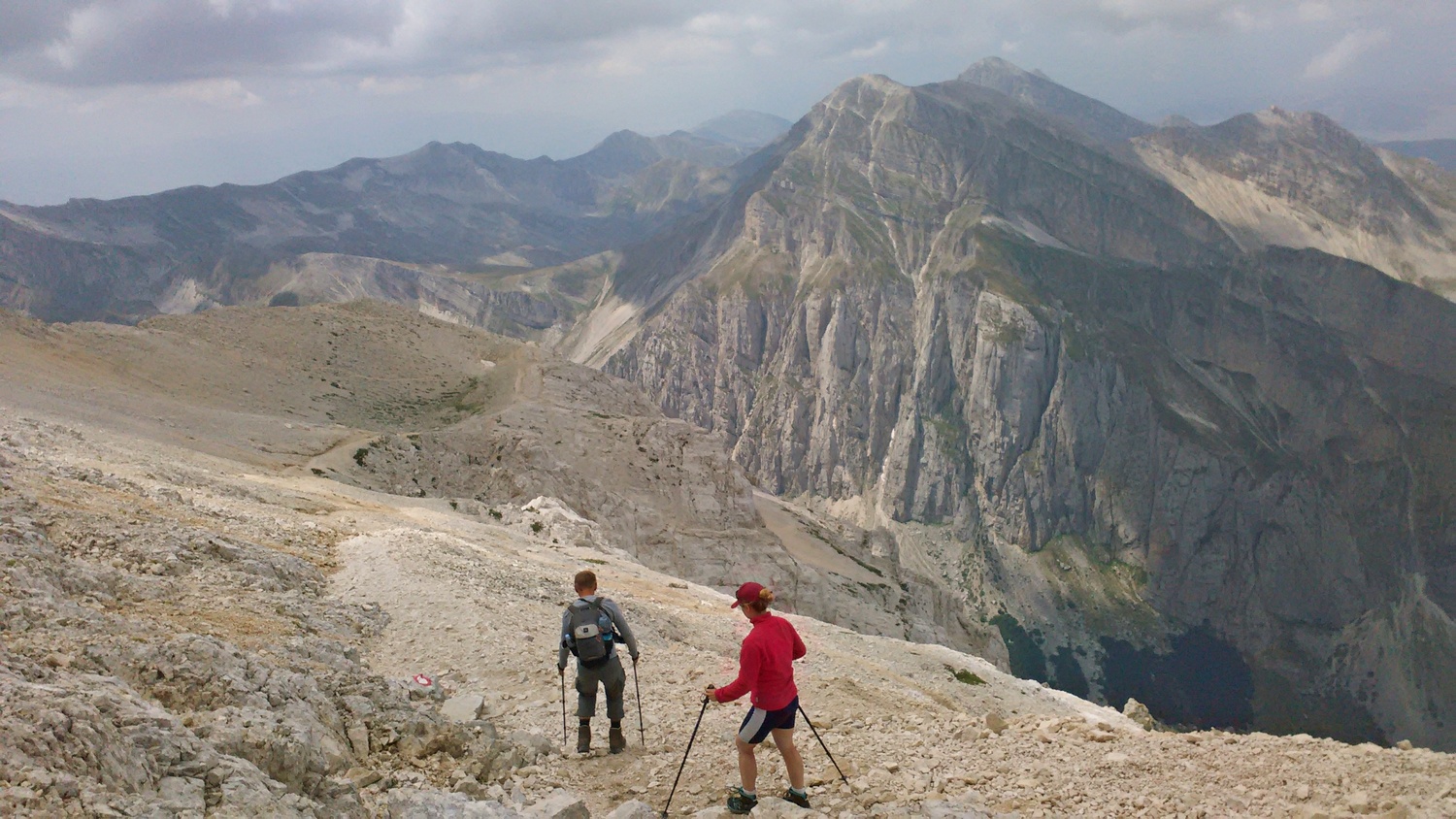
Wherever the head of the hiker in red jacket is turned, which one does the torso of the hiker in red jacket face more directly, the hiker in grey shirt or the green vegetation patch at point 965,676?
the hiker in grey shirt

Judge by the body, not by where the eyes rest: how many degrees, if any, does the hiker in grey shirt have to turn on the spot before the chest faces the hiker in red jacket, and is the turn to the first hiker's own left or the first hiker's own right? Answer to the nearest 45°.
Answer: approximately 135° to the first hiker's own right

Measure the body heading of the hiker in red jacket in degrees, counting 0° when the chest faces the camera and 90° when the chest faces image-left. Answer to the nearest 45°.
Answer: approximately 135°

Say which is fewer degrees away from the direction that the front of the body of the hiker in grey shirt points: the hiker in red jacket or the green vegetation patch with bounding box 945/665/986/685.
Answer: the green vegetation patch

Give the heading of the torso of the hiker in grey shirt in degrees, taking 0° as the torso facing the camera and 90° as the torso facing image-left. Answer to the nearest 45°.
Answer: approximately 180°
